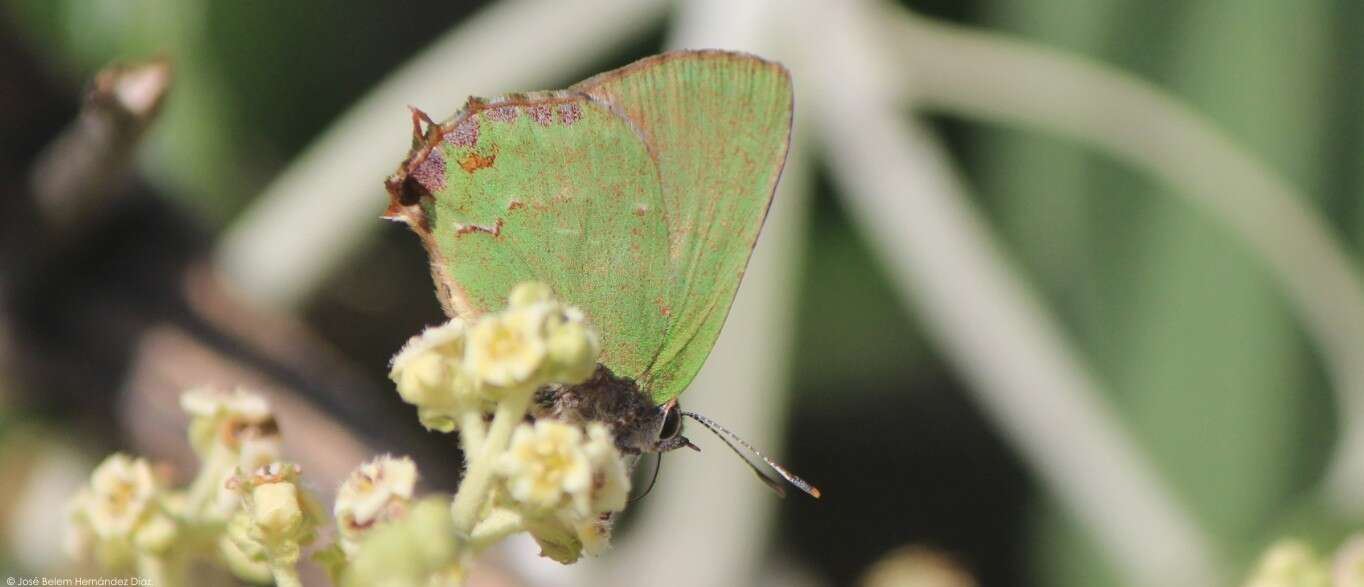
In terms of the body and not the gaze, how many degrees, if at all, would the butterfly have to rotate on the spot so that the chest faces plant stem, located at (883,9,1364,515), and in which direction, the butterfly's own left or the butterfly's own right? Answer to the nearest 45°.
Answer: approximately 45° to the butterfly's own left

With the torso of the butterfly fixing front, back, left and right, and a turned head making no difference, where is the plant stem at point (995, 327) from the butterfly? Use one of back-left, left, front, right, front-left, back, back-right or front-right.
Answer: front-left

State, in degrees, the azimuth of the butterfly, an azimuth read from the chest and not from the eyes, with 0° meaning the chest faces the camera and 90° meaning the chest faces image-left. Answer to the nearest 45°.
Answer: approximately 270°
